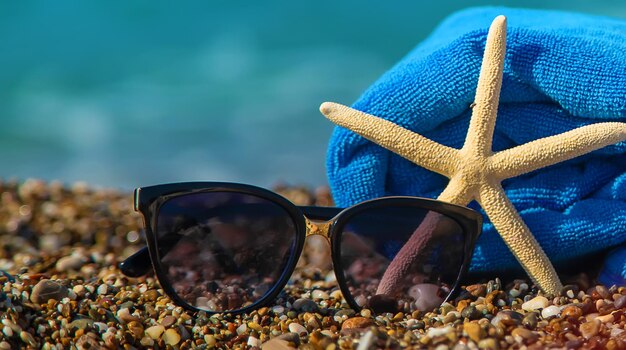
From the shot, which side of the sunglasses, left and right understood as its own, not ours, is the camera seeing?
front

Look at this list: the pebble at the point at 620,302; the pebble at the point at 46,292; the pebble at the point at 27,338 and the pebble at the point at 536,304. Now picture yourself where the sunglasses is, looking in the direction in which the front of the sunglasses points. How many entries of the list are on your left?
2

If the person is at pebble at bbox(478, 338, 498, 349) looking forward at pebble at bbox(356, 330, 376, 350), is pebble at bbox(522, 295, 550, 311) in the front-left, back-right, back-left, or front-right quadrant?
back-right

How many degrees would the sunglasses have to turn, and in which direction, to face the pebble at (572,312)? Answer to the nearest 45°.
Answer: approximately 90° to its left

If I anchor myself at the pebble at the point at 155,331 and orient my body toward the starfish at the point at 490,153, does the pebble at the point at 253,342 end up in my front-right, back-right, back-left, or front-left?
front-right

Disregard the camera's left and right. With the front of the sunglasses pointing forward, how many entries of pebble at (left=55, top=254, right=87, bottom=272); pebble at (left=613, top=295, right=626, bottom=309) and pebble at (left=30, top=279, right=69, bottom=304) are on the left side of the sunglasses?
1

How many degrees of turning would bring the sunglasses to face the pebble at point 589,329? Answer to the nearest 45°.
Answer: approximately 45° to its left

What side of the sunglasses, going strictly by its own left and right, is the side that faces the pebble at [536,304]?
left

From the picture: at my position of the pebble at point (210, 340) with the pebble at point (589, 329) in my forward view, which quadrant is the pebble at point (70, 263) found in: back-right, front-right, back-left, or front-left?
back-left

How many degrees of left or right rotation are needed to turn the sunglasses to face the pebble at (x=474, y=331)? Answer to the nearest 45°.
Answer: approximately 45° to its left

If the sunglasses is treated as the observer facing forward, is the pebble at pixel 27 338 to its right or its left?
on its right

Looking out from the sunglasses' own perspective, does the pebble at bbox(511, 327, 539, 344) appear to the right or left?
on its left

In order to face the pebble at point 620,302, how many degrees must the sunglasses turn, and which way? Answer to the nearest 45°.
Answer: approximately 90° to its left
